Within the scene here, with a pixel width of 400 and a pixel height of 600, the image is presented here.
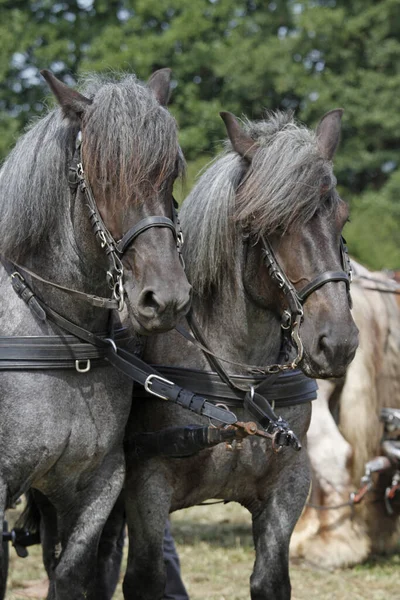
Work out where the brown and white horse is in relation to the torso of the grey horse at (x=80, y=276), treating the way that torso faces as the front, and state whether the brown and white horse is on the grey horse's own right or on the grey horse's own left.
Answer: on the grey horse's own left

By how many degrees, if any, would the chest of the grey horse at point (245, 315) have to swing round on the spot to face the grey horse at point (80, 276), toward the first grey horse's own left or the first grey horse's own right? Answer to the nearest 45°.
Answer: approximately 90° to the first grey horse's own right

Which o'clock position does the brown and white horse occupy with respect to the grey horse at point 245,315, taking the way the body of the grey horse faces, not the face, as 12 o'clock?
The brown and white horse is roughly at 8 o'clock from the grey horse.

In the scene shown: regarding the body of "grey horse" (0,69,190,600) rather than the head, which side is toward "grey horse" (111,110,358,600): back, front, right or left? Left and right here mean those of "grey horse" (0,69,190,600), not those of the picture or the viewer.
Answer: left

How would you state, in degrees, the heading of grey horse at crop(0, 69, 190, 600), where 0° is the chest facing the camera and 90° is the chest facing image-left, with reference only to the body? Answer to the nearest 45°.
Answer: approximately 315°

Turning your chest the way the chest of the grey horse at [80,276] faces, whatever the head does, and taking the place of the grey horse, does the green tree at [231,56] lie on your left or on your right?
on your left

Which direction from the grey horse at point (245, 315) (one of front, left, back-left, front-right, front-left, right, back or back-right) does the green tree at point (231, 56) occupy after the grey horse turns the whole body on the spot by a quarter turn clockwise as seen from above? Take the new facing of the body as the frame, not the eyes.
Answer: back-right
